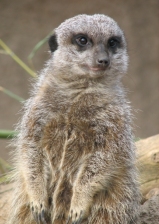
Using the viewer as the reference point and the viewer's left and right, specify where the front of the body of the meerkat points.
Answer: facing the viewer
